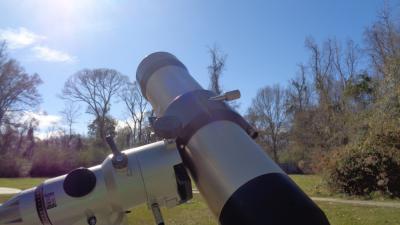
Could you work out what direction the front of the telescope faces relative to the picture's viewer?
facing away from the viewer and to the left of the viewer
